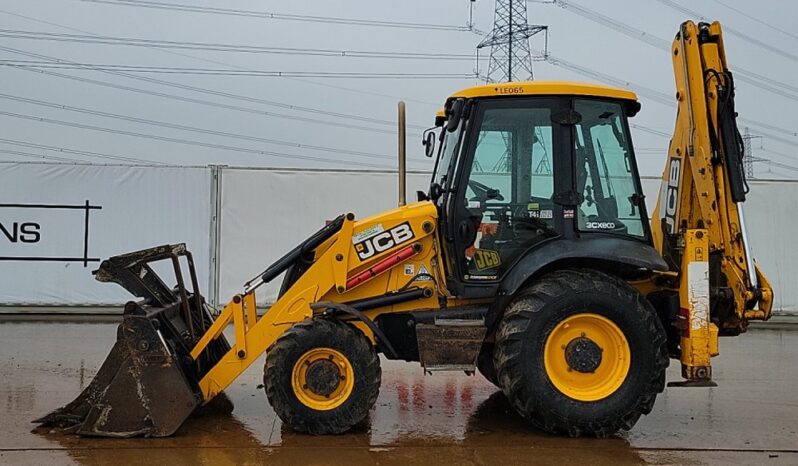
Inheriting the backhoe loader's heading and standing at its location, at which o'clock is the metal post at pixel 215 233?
The metal post is roughly at 2 o'clock from the backhoe loader.

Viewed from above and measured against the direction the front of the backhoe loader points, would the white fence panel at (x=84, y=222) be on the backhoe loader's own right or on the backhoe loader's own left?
on the backhoe loader's own right

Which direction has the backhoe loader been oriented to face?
to the viewer's left

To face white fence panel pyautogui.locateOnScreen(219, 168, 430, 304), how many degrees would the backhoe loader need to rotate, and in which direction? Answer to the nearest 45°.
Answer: approximately 90° to its right
